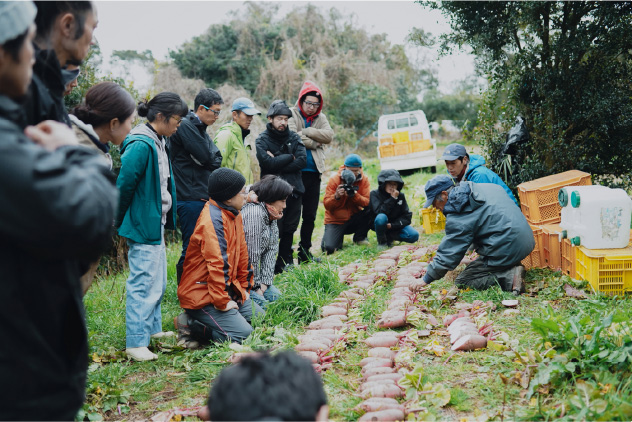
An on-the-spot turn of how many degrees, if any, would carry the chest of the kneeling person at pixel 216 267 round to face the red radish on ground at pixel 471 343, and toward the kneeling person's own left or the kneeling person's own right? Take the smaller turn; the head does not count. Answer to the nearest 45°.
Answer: approximately 45° to the kneeling person's own right

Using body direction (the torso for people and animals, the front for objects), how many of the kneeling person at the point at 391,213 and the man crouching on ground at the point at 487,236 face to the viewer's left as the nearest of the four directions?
1

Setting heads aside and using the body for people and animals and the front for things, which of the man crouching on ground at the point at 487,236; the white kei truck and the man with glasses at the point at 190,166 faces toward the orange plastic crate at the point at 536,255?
the man with glasses

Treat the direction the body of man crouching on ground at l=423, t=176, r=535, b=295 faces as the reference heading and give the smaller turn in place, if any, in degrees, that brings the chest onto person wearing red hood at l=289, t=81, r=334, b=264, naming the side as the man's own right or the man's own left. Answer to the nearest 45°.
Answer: approximately 45° to the man's own right

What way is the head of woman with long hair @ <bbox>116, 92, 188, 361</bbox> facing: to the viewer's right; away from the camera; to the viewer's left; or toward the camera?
to the viewer's right

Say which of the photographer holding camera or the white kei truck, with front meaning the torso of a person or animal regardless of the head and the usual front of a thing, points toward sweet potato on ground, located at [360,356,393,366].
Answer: the photographer holding camera

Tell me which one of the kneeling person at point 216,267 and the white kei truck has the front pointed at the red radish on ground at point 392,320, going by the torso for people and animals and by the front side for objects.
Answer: the kneeling person

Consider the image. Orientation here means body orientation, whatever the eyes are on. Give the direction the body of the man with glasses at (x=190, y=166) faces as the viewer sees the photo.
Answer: to the viewer's right

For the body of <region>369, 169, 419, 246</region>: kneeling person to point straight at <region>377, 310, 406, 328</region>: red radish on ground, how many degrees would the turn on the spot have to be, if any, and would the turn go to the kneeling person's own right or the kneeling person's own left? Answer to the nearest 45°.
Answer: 0° — they already face it

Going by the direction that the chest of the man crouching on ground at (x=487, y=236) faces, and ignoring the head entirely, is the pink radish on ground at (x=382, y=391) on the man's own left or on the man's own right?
on the man's own left

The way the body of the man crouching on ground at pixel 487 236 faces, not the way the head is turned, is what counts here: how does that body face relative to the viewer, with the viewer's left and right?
facing to the left of the viewer

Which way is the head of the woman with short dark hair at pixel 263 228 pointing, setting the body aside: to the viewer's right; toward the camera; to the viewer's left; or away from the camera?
to the viewer's right
